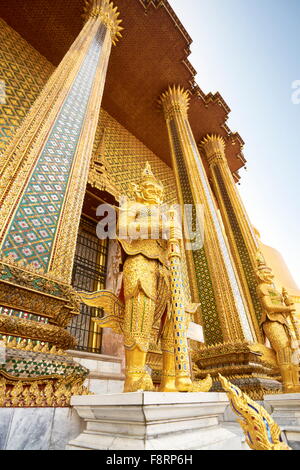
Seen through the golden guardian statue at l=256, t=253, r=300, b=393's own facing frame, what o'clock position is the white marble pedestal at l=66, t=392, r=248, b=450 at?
The white marble pedestal is roughly at 2 o'clock from the golden guardian statue.

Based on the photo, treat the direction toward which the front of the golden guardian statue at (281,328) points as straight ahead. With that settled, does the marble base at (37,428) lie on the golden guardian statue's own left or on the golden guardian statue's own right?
on the golden guardian statue's own right

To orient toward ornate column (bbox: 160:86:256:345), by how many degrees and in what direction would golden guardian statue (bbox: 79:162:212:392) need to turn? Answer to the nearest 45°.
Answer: approximately 90° to its left

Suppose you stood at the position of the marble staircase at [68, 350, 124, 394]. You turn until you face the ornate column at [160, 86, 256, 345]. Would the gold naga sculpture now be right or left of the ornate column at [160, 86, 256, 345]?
right

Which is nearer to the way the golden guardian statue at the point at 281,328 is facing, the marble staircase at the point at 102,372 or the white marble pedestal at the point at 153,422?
the white marble pedestal

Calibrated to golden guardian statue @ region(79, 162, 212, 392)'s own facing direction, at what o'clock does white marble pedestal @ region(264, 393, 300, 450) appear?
The white marble pedestal is roughly at 9 o'clock from the golden guardian statue.

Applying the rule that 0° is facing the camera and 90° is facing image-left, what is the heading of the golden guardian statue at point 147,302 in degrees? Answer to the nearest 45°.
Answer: approximately 315°

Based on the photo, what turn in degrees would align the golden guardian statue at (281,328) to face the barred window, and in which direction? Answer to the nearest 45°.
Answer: approximately 135° to its right

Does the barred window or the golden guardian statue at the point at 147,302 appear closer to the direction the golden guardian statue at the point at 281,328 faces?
the golden guardian statue

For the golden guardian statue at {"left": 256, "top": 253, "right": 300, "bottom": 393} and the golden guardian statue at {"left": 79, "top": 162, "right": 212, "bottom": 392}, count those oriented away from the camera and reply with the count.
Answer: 0
